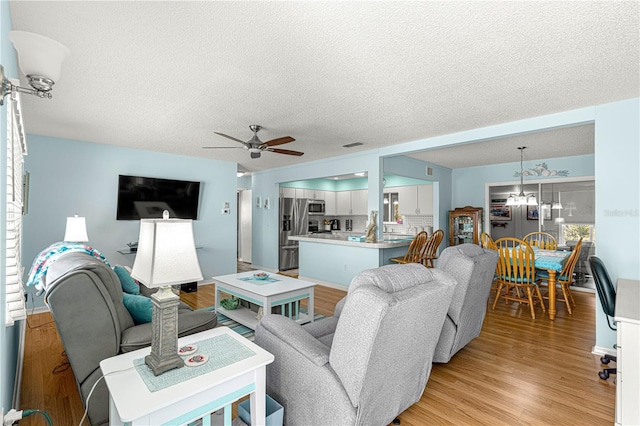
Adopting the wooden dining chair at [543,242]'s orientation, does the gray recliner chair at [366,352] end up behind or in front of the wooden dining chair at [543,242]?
in front

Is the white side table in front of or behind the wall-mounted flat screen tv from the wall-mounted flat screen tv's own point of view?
in front

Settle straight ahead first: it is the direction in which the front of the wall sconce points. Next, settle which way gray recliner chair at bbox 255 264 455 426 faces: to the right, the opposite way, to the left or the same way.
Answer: to the left

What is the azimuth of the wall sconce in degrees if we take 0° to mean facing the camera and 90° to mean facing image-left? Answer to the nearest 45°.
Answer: approximately 270°

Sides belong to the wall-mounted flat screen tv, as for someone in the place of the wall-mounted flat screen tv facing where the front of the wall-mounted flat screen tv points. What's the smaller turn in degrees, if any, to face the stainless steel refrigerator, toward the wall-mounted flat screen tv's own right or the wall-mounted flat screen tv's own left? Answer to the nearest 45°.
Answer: approximately 45° to the wall-mounted flat screen tv's own left

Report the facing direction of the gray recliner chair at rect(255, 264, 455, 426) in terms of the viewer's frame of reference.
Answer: facing away from the viewer and to the left of the viewer

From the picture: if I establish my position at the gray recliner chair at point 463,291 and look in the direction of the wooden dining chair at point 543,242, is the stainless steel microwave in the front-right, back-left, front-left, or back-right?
front-left

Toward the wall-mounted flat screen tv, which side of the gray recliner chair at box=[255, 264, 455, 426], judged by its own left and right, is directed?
front

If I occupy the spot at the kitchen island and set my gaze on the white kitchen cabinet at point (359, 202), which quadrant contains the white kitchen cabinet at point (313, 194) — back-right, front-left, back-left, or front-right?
front-left

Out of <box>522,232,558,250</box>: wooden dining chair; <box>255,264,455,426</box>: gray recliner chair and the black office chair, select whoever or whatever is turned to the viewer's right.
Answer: the black office chair

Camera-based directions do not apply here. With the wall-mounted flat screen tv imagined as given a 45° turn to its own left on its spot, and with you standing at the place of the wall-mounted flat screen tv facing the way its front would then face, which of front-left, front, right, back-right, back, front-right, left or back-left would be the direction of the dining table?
front-right

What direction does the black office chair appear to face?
to the viewer's right

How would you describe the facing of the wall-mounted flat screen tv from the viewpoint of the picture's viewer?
facing the viewer and to the right of the viewer

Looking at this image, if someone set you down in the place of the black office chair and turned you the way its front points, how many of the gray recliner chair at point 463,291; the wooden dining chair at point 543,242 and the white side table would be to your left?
1

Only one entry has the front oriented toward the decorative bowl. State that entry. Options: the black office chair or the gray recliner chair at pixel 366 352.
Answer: the gray recliner chair

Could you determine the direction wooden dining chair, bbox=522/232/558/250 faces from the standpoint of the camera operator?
facing the viewer and to the left of the viewer
